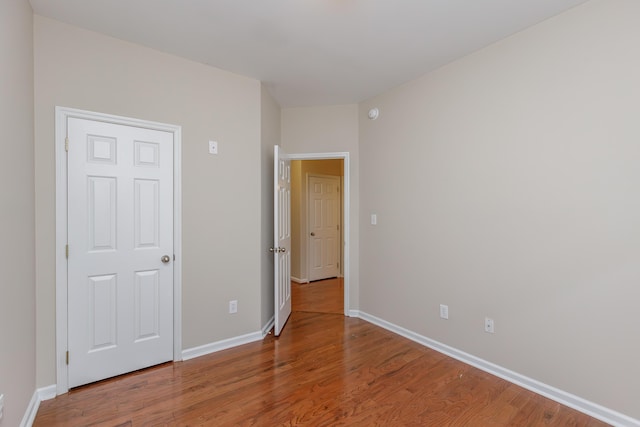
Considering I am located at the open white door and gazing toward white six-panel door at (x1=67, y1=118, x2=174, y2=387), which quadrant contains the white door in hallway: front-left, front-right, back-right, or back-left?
back-right

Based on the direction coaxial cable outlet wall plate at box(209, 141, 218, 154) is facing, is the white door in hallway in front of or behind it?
behind

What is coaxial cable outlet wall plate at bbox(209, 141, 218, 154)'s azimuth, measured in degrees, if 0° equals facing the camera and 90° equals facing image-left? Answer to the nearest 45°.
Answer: approximately 0°
